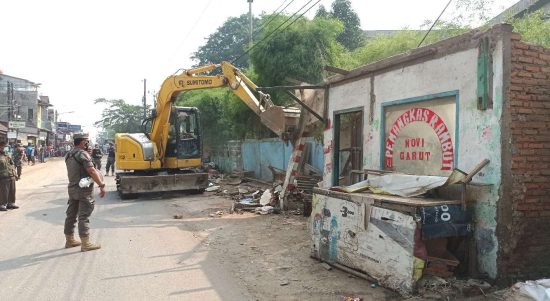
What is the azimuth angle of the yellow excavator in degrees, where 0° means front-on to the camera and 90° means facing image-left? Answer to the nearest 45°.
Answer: approximately 270°

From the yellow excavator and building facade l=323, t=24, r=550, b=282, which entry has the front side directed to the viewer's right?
the yellow excavator

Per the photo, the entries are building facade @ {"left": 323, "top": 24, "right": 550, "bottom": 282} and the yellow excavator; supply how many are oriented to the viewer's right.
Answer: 1

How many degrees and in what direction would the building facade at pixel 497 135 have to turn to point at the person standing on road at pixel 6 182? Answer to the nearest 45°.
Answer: approximately 45° to its right

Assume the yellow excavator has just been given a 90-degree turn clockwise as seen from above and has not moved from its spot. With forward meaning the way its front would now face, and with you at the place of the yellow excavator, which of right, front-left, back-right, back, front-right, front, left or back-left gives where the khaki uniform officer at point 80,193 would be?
front

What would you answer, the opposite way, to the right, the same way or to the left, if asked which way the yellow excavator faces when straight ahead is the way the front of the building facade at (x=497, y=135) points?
the opposite way

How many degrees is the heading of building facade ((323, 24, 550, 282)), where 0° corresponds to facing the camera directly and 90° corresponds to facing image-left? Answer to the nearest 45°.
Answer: approximately 45°
